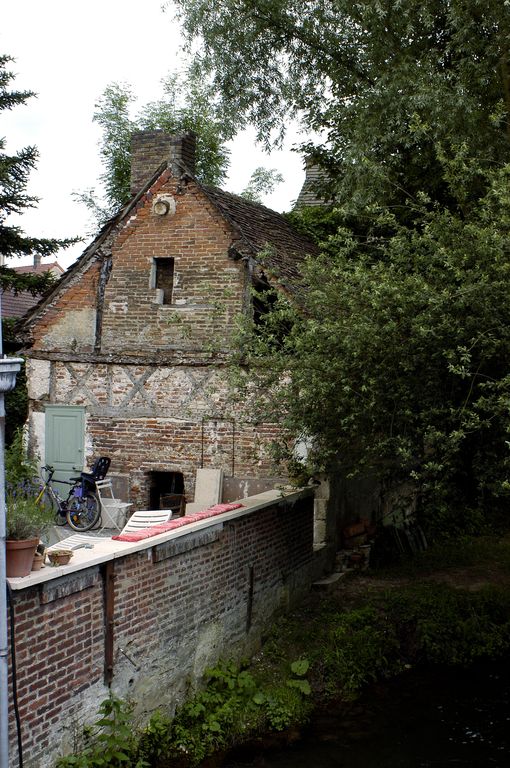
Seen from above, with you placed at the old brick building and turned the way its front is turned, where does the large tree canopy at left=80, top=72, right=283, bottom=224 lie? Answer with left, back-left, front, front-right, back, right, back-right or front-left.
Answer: back

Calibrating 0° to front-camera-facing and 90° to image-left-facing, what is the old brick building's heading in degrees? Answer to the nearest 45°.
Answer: approximately 0°

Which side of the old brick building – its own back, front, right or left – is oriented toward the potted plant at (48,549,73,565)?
front

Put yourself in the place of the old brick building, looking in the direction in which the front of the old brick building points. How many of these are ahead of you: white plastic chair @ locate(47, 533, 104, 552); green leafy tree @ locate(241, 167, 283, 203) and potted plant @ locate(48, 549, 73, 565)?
2

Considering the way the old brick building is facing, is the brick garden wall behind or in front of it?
in front

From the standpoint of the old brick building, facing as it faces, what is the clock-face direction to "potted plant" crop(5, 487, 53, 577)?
The potted plant is roughly at 12 o'clock from the old brick building.

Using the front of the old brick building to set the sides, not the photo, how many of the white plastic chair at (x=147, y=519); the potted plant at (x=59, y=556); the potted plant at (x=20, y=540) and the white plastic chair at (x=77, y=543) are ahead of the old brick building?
4

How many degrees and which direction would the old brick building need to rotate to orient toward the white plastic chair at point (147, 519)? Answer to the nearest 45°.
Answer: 0° — it already faces it

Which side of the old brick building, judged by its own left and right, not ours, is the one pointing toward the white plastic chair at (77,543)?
front

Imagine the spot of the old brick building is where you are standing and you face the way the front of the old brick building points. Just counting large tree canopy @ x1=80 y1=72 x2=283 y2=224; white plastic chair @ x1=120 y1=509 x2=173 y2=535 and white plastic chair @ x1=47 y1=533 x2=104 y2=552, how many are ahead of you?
2

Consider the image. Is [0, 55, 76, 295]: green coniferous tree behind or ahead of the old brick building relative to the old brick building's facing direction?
behind
